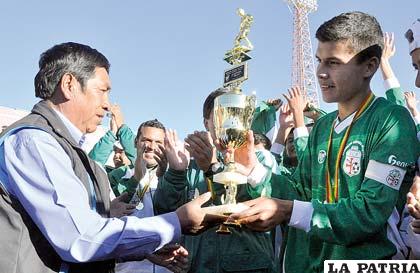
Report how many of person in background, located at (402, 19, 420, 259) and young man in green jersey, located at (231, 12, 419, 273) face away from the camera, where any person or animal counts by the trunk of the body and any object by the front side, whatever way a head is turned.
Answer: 0

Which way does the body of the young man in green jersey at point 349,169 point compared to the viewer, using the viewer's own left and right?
facing the viewer and to the left of the viewer
